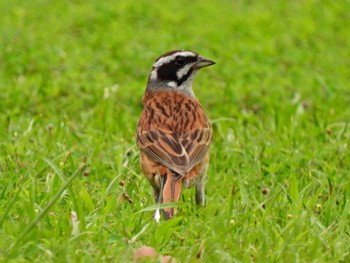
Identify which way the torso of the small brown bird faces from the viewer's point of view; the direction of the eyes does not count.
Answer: away from the camera
